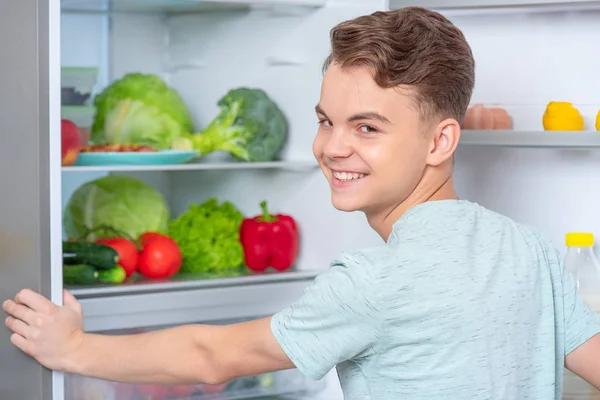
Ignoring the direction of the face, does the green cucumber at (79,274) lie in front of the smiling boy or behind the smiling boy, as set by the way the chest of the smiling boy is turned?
in front

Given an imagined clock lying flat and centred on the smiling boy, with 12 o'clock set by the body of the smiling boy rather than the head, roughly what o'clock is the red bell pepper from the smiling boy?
The red bell pepper is roughly at 1 o'clock from the smiling boy.

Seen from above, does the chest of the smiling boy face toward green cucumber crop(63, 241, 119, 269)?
yes

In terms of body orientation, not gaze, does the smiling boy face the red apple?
yes

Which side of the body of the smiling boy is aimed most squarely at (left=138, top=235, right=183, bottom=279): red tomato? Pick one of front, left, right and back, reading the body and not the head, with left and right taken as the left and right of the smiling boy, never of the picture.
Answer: front

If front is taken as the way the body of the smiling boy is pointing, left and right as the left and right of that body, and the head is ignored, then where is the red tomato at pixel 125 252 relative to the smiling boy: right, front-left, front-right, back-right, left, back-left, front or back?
front

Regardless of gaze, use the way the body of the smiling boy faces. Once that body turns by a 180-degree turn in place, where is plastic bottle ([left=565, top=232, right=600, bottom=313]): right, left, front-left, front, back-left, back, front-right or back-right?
left

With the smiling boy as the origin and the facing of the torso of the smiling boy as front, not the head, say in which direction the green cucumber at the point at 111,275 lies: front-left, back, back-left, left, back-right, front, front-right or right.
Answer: front

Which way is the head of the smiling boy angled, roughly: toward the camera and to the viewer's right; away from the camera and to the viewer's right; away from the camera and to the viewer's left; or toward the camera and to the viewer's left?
toward the camera and to the viewer's left

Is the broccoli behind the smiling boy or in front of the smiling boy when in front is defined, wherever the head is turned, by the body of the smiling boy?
in front

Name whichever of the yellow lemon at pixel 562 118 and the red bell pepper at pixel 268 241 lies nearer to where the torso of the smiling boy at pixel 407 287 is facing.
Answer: the red bell pepper

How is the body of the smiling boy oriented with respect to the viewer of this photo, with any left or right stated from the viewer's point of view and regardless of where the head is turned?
facing away from the viewer and to the left of the viewer
